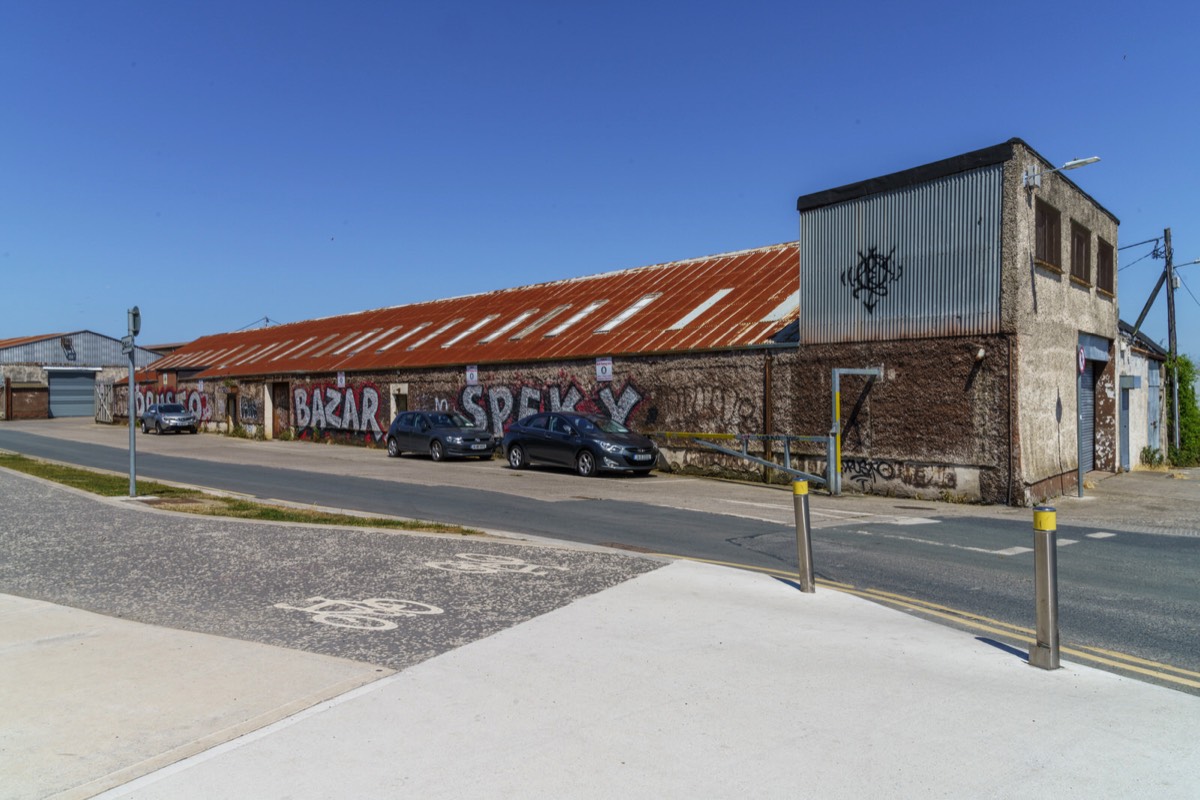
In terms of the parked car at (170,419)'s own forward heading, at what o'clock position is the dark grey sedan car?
The dark grey sedan car is roughly at 1 o'clock from the parked car.

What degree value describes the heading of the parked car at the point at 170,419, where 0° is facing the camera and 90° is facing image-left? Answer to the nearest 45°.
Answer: approximately 315°

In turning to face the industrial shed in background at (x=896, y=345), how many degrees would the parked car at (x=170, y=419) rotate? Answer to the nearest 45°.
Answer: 0° — it already faces it

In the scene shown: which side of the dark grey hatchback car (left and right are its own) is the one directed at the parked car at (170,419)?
back

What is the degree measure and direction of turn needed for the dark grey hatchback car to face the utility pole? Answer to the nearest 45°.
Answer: approximately 45° to its left
